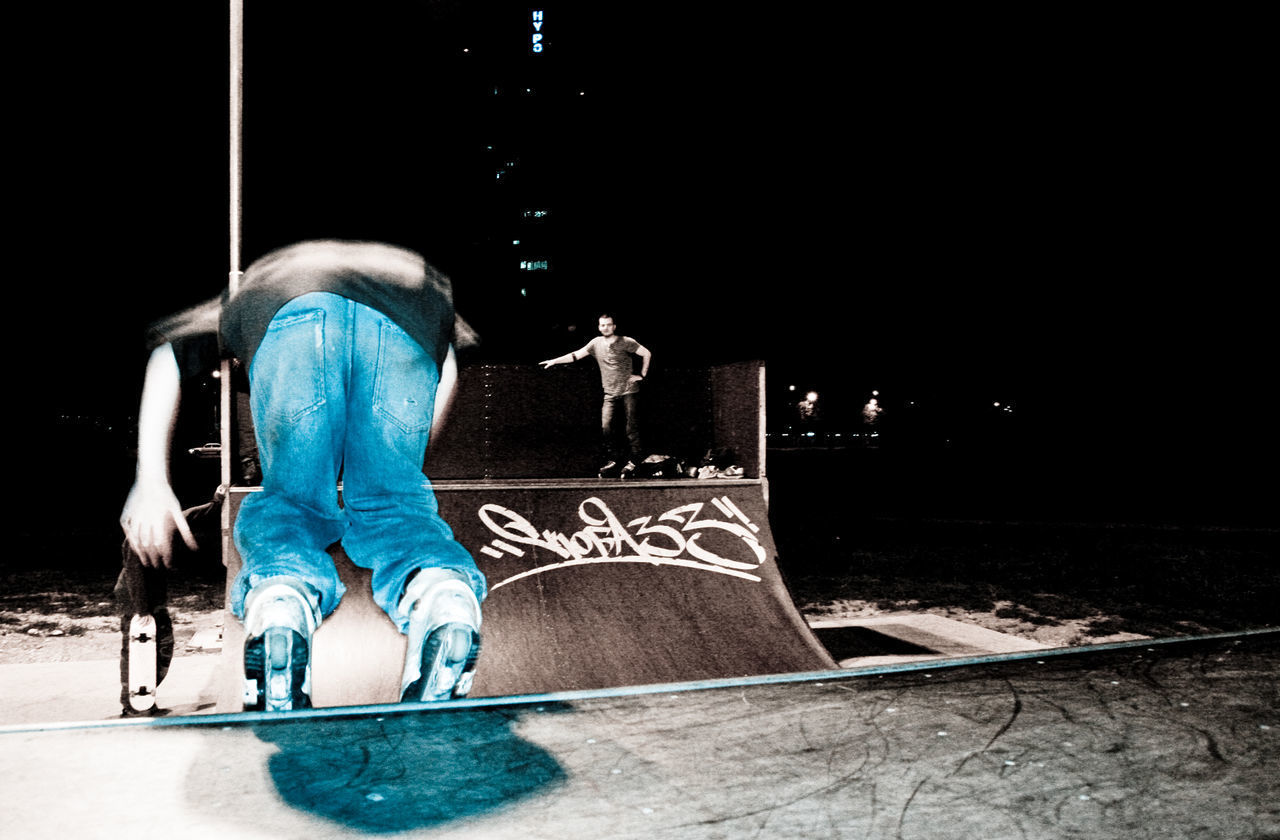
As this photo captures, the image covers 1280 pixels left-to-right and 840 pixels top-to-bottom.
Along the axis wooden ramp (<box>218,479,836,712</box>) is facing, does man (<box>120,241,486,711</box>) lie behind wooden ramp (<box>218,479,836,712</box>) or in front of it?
in front

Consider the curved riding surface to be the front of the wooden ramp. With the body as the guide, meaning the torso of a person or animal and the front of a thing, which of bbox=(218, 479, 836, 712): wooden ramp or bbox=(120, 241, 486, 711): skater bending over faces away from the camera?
the skater bending over

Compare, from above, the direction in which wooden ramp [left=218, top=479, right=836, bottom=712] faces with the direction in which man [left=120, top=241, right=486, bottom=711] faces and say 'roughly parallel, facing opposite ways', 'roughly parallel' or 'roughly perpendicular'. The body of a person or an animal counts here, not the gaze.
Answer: roughly parallel, facing opposite ways

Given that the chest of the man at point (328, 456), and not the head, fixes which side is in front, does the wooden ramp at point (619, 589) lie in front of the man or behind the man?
in front

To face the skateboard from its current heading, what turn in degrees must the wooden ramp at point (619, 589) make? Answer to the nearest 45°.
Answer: approximately 90° to its right

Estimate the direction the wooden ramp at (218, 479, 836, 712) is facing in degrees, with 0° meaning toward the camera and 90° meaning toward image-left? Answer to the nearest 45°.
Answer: approximately 0°

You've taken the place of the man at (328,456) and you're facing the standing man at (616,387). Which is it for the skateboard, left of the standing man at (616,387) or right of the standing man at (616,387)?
left

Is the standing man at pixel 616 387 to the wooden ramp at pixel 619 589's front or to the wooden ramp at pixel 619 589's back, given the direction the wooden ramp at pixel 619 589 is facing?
to the back

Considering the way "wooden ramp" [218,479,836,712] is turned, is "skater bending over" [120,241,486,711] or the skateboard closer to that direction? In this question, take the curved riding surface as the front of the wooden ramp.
the skater bending over

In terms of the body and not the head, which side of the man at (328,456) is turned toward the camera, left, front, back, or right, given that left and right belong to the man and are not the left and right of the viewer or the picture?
back

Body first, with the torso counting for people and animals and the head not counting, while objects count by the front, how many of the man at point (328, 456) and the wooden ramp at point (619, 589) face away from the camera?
1

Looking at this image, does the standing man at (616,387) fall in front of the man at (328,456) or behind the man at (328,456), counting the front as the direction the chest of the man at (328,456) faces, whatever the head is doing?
in front
